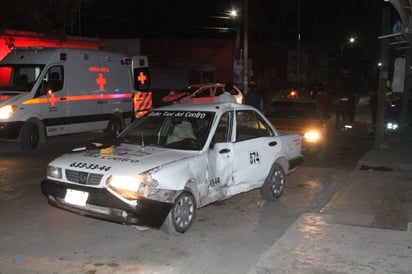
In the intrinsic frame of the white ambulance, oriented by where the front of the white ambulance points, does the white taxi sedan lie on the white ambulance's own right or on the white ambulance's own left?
on the white ambulance's own left

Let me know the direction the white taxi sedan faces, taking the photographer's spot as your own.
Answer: facing the viewer and to the left of the viewer

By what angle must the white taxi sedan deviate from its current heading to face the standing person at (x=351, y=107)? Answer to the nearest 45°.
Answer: approximately 180°

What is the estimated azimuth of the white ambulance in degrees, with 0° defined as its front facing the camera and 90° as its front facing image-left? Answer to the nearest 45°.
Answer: approximately 45°

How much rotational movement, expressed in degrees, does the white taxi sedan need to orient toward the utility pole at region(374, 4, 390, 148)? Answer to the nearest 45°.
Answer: approximately 180°

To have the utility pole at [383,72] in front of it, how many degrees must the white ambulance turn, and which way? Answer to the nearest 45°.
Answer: approximately 135° to its left

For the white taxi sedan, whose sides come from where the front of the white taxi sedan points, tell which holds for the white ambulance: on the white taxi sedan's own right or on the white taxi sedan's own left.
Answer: on the white taxi sedan's own right

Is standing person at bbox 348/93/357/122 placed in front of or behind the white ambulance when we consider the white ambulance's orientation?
behind

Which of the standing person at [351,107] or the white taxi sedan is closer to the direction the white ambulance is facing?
the white taxi sedan

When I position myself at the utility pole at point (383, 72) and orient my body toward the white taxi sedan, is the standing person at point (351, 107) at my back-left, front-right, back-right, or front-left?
back-right

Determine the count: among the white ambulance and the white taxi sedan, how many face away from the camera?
0
